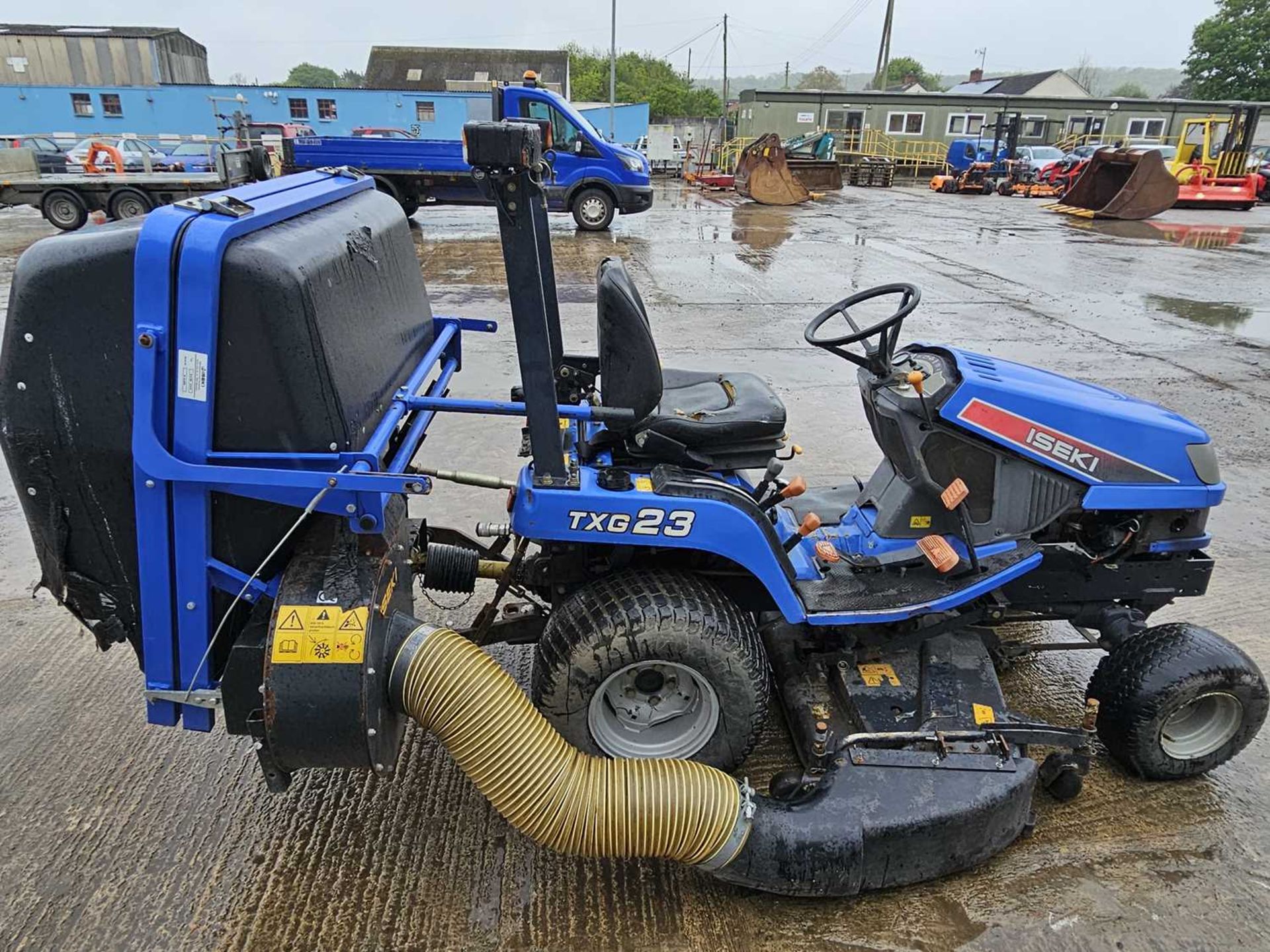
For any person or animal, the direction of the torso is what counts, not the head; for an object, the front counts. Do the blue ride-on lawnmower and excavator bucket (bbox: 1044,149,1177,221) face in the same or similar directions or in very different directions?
very different directions

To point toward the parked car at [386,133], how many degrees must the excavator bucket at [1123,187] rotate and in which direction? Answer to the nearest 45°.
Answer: approximately 45° to its right

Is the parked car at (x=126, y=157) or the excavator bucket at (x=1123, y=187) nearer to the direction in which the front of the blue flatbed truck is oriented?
the excavator bucket

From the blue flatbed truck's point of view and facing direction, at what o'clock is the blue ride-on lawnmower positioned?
The blue ride-on lawnmower is roughly at 3 o'clock from the blue flatbed truck.

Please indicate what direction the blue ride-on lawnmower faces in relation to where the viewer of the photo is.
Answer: facing to the right of the viewer

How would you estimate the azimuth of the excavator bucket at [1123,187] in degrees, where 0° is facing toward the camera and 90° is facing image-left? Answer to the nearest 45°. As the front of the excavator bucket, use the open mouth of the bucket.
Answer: approximately 45°

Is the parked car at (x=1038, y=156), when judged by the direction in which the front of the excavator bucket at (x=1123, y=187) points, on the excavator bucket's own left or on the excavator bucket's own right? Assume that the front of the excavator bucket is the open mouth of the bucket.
on the excavator bucket's own right

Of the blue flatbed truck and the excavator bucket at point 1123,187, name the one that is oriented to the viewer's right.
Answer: the blue flatbed truck

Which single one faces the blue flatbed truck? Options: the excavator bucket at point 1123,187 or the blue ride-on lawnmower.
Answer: the excavator bucket

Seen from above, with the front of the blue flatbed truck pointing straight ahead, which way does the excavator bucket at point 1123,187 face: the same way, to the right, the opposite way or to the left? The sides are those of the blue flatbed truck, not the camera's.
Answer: the opposite way
